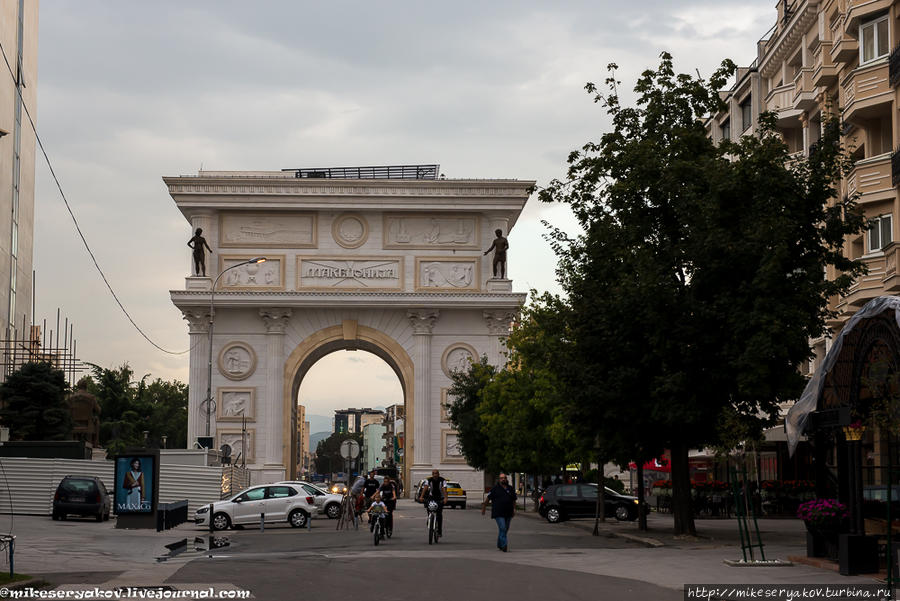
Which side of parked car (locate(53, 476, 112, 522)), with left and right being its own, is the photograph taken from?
back

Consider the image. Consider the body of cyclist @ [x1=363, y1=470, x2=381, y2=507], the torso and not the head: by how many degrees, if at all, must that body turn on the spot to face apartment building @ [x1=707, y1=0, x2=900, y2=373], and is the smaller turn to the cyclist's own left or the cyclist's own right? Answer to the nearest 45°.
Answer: approximately 90° to the cyclist's own left

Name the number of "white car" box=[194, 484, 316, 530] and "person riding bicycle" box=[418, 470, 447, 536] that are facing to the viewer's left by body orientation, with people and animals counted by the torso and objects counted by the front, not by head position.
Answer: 1

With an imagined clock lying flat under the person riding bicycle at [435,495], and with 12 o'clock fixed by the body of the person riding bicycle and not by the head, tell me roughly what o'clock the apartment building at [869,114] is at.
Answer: The apartment building is roughly at 8 o'clock from the person riding bicycle.

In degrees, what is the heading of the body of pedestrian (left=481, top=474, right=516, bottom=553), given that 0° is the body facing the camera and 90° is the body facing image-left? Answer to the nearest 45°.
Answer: approximately 0°

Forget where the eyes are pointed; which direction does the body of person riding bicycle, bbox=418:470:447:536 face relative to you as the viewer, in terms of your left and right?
facing the viewer

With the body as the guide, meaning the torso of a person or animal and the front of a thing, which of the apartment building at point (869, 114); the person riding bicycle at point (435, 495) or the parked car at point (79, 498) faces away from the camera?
the parked car

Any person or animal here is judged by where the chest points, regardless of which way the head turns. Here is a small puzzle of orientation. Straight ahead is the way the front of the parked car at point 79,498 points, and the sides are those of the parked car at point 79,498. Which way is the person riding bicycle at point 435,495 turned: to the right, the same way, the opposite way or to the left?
the opposite way

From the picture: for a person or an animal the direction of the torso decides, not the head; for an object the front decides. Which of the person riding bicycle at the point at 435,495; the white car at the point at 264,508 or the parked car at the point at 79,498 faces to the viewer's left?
the white car

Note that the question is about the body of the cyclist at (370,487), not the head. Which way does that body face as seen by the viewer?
toward the camera

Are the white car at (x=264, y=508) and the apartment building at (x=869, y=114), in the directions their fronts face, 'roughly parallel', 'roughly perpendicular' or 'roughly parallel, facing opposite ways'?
roughly parallel

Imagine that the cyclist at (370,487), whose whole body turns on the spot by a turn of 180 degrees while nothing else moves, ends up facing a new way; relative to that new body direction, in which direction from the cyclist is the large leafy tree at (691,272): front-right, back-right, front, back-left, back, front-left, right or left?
back-right

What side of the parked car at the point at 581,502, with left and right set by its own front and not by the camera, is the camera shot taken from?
right

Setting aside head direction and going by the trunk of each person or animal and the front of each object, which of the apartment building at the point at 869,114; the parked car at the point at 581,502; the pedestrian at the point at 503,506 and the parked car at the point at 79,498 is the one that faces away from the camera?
the parked car at the point at 79,498

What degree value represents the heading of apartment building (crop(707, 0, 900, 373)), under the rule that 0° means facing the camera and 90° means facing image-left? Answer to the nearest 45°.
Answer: approximately 45°

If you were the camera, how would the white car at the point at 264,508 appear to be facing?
facing to the left of the viewer
